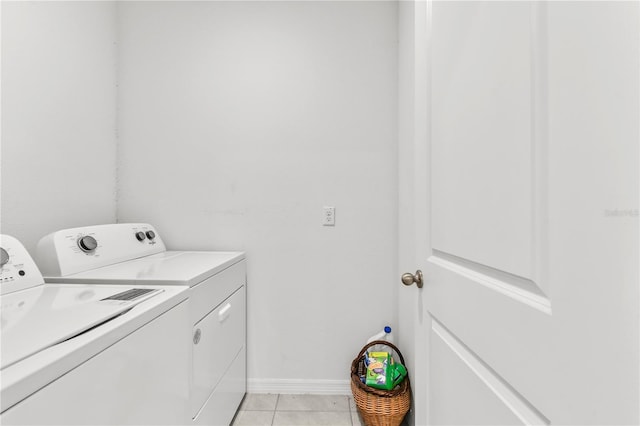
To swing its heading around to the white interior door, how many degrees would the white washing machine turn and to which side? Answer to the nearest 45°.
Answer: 0° — it already faces it

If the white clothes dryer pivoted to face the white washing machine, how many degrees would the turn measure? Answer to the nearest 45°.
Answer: approximately 90° to its right

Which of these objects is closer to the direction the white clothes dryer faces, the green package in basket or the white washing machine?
the green package in basket

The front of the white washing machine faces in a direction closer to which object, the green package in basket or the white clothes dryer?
the green package in basket

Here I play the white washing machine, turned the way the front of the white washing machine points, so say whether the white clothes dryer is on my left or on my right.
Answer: on my left

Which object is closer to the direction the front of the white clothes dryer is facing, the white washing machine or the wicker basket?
the wicker basket

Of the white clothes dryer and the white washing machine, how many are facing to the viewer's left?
0

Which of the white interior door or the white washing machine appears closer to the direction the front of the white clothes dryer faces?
the white interior door

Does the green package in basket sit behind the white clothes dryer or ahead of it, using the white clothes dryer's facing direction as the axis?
ahead

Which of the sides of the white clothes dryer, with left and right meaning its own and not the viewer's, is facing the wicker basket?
front

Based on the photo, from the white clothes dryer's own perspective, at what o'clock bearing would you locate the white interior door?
The white interior door is roughly at 1 o'clock from the white clothes dryer.
